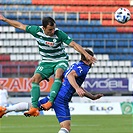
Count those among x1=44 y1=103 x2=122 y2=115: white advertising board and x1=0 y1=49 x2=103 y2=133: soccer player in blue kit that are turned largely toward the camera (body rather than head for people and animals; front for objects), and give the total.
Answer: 1

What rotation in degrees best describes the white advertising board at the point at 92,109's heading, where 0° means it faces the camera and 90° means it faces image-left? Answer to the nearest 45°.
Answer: approximately 0°

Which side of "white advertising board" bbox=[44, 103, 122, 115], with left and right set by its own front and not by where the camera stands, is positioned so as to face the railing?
back

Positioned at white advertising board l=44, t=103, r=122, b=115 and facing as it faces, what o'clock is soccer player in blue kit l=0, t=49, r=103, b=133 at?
The soccer player in blue kit is roughly at 12 o'clock from the white advertising board.
